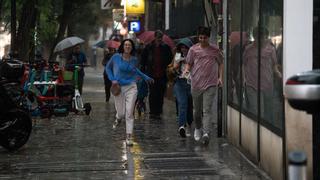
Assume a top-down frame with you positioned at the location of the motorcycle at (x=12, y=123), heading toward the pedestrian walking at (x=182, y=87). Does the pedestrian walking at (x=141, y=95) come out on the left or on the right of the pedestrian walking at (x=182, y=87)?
left

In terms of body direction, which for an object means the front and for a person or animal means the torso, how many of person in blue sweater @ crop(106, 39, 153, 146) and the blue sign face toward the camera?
2

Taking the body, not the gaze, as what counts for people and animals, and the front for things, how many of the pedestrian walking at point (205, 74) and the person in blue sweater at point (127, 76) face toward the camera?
2

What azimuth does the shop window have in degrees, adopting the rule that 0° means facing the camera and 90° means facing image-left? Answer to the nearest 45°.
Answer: approximately 45°

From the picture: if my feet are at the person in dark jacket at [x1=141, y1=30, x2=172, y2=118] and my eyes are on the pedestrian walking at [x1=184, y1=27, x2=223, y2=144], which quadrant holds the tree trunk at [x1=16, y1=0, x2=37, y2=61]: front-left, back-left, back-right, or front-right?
back-right
